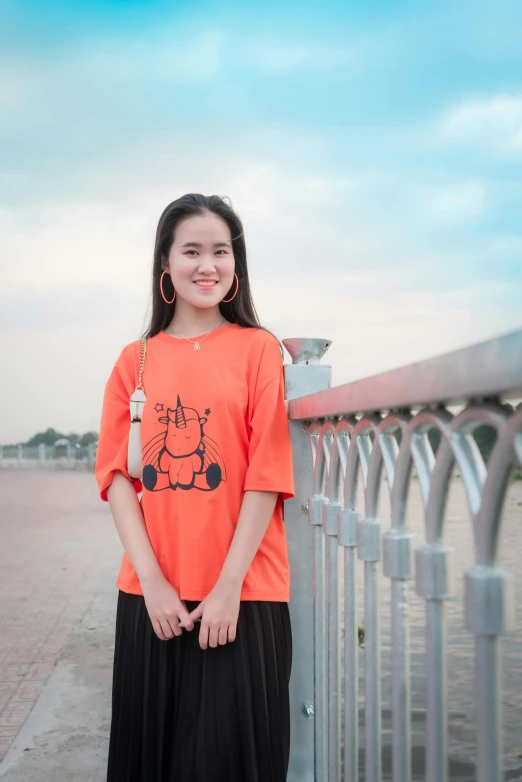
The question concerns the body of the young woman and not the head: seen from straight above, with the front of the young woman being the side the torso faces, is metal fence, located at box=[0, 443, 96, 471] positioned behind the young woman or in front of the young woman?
behind

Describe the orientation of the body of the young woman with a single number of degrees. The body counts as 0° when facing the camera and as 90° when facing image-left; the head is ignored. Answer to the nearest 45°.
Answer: approximately 0°

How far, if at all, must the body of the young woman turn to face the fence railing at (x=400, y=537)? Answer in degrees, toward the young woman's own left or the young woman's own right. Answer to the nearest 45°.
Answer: approximately 45° to the young woman's own left

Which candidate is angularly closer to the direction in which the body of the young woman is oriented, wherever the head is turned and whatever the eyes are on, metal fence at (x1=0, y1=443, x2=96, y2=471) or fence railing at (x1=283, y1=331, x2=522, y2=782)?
the fence railing
